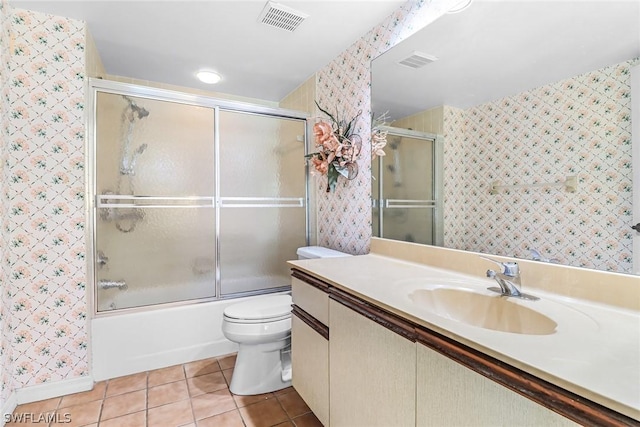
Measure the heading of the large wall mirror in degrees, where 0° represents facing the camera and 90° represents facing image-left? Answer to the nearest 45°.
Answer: approximately 45°

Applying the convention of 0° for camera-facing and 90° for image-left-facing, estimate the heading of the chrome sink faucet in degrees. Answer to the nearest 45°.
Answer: approximately 45°

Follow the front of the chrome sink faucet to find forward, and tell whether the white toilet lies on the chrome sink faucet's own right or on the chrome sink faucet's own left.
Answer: on the chrome sink faucet's own right

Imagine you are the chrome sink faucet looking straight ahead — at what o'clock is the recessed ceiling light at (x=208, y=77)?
The recessed ceiling light is roughly at 2 o'clock from the chrome sink faucet.

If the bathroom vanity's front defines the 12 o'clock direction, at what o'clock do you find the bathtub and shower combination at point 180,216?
The bathtub and shower combination is roughly at 2 o'clock from the bathroom vanity.

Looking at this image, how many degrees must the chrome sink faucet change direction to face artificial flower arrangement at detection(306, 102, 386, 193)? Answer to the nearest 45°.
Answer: approximately 90° to its right

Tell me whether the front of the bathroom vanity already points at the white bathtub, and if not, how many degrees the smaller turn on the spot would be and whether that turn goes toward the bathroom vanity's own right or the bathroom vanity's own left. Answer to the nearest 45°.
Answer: approximately 45° to the bathroom vanity's own right
